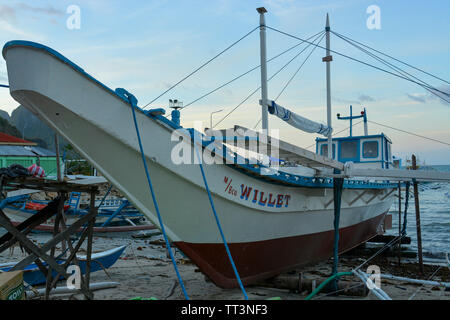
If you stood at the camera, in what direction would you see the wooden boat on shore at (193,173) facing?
facing the viewer and to the left of the viewer

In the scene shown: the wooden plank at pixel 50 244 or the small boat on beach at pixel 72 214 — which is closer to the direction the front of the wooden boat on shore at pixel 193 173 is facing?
the wooden plank

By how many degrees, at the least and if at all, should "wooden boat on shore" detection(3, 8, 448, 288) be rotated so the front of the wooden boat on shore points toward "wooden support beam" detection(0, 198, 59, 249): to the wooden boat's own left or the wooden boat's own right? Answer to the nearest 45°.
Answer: approximately 45° to the wooden boat's own right

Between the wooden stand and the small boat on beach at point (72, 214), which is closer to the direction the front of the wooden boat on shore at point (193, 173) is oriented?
the wooden stand

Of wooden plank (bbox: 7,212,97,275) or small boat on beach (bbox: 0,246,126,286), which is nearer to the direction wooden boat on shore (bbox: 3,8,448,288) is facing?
the wooden plank

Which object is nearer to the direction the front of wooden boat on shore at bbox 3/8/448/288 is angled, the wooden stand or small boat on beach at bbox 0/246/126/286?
the wooden stand
